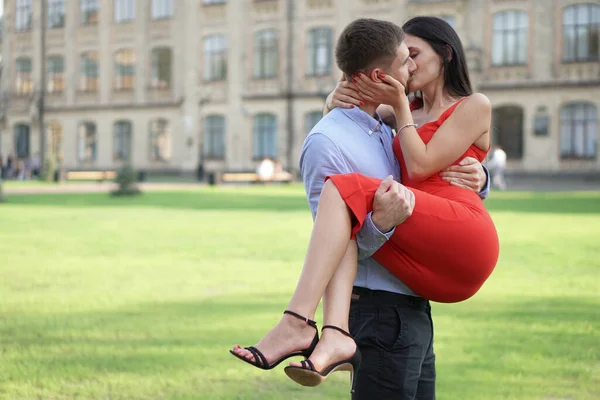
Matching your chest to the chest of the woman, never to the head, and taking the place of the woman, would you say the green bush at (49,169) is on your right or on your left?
on your right

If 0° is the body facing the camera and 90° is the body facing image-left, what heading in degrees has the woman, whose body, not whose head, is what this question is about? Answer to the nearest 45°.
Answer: approximately 90°

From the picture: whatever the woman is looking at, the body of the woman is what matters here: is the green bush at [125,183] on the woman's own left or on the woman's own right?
on the woman's own right

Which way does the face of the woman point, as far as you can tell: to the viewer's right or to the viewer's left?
to the viewer's left
